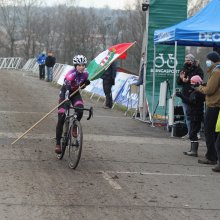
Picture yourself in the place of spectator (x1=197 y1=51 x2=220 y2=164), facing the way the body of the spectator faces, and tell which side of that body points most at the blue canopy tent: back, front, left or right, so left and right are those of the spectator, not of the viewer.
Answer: right

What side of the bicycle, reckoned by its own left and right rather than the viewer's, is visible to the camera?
front

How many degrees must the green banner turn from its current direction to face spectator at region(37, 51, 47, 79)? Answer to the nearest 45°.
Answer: approximately 135° to its right

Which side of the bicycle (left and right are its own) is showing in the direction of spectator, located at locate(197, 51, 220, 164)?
left

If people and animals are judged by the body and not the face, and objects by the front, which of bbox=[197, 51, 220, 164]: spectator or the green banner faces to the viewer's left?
the spectator

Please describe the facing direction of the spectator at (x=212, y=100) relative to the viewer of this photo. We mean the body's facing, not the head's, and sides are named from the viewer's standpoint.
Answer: facing to the left of the viewer

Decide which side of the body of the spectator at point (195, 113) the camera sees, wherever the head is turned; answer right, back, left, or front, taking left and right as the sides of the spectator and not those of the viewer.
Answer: left

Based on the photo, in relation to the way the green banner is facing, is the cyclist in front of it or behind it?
in front

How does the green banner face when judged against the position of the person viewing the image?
facing the viewer

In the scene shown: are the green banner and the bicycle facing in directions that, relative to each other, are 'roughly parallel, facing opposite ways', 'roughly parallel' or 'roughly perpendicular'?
roughly parallel

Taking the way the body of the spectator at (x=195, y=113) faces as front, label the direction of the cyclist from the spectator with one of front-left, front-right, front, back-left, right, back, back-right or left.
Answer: front-left

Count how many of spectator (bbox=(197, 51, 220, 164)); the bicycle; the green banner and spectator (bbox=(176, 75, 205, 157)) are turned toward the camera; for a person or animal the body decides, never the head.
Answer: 2

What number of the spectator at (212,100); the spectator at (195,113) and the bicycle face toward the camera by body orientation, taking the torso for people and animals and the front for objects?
1
